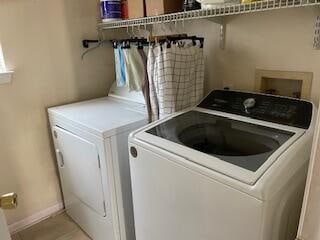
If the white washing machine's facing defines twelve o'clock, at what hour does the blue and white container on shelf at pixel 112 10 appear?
The blue and white container on shelf is roughly at 3 o'clock from the white washing machine.

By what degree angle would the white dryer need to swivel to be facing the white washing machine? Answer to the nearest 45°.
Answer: approximately 90° to its left

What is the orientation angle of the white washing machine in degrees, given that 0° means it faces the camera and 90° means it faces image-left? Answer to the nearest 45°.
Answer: approximately 45°

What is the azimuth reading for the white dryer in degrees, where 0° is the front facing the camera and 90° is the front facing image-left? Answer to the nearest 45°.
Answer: approximately 45°
